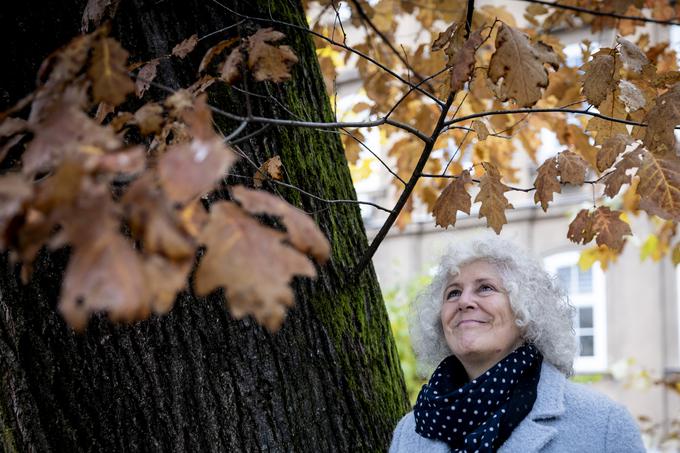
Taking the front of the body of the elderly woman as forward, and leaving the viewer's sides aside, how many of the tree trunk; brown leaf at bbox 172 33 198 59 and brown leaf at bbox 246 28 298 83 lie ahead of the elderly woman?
3

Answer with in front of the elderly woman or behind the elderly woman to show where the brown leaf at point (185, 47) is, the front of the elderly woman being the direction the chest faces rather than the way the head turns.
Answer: in front

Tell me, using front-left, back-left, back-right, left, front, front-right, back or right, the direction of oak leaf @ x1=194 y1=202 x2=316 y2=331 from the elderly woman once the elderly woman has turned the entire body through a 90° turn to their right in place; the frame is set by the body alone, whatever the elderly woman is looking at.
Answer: back-left

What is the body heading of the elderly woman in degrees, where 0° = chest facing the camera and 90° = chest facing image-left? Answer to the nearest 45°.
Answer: approximately 45°

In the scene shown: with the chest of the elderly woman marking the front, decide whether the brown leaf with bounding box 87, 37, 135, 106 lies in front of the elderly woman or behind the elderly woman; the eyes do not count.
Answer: in front

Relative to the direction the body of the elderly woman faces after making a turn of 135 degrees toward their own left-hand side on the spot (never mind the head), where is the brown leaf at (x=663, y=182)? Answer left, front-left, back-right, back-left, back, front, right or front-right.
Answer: front-right

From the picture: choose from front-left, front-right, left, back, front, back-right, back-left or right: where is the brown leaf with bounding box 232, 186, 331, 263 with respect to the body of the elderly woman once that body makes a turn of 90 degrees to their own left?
front-right

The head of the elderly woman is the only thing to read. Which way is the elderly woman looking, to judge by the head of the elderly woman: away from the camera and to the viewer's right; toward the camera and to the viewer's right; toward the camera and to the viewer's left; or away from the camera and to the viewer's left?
toward the camera and to the viewer's left

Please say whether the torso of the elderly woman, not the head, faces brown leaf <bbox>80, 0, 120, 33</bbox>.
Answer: yes
